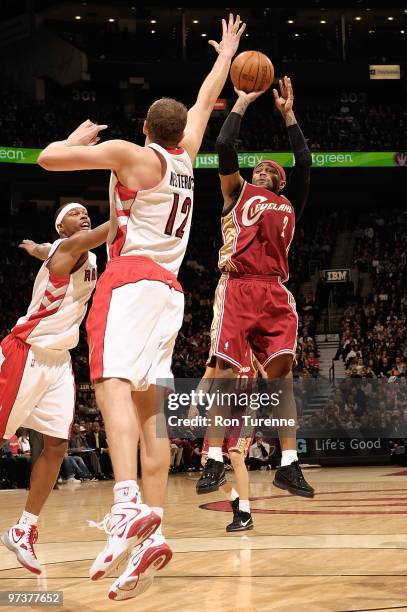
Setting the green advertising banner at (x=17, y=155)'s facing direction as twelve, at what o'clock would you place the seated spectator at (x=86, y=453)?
The seated spectator is roughly at 12 o'clock from the green advertising banner.

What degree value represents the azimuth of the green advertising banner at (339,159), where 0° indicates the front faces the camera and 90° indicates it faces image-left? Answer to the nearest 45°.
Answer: approximately 0°

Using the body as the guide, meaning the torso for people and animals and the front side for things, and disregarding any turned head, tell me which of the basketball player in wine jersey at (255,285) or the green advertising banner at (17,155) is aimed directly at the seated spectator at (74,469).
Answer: the green advertising banner

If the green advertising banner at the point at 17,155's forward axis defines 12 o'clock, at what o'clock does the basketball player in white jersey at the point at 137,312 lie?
The basketball player in white jersey is roughly at 12 o'clock from the green advertising banner.

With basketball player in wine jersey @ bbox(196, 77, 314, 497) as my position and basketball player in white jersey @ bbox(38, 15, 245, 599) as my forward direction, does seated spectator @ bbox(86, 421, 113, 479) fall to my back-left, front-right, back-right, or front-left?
back-right

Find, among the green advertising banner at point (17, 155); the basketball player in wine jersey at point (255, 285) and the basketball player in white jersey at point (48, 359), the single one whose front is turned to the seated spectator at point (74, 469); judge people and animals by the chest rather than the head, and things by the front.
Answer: the green advertising banner

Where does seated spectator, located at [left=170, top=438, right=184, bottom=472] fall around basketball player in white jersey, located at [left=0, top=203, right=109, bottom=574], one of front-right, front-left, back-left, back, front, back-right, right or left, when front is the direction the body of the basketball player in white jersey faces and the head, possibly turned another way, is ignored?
back-left

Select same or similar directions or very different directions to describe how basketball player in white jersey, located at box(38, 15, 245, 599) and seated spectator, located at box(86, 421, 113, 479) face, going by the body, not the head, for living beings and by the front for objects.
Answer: very different directions

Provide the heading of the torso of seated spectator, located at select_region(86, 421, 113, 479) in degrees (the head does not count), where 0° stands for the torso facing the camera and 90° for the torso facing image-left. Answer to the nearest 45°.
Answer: approximately 315°
